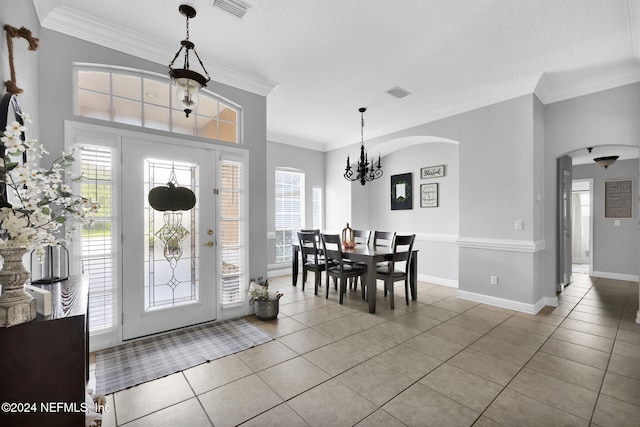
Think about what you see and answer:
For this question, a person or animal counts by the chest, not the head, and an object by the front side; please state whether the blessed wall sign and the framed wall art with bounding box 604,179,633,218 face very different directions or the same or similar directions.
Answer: same or similar directions

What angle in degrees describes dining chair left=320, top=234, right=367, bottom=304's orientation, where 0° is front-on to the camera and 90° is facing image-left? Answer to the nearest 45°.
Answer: approximately 225°

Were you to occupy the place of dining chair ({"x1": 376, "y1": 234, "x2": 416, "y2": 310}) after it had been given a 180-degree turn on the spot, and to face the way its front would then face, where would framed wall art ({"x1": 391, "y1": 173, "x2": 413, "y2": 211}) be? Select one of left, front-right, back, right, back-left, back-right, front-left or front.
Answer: back-left

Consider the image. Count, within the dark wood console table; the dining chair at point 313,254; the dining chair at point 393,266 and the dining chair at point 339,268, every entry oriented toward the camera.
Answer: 0

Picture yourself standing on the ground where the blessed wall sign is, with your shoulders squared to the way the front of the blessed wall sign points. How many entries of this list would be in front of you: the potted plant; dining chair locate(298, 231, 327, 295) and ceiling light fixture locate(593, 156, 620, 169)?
2

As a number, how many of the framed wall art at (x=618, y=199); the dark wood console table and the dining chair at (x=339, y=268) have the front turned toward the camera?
1

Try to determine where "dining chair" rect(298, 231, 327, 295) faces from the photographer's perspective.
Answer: facing away from the viewer and to the right of the viewer

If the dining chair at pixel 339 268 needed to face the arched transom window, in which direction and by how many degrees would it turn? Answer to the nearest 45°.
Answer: approximately 180°

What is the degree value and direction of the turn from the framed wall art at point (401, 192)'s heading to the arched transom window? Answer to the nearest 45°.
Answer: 0° — it already faces it

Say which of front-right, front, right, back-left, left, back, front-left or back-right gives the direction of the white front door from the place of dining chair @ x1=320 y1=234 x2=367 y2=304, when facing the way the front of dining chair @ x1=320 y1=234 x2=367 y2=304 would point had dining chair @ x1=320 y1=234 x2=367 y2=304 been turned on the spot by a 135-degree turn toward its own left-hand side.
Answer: front-left

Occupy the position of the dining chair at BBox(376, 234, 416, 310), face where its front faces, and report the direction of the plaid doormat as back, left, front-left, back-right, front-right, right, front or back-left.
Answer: left

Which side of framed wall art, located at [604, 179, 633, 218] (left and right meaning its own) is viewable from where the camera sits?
front

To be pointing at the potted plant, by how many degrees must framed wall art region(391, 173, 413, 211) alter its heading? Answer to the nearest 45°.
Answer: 0° — it already faces it

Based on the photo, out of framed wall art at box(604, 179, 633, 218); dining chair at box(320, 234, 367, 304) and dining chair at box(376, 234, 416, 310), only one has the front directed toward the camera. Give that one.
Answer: the framed wall art

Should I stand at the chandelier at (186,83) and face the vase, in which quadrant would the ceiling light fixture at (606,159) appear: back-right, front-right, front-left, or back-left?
back-left

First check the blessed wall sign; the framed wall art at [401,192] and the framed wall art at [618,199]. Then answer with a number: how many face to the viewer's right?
0

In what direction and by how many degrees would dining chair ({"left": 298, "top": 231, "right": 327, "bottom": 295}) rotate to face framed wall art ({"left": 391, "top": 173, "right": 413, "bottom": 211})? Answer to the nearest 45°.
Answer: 0° — it already faces it

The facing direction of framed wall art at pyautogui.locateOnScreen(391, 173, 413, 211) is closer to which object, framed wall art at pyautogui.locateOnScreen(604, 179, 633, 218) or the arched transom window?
the arched transom window

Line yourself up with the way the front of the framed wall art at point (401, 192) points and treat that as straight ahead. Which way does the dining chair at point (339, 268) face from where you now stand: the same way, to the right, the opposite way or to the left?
the opposite way

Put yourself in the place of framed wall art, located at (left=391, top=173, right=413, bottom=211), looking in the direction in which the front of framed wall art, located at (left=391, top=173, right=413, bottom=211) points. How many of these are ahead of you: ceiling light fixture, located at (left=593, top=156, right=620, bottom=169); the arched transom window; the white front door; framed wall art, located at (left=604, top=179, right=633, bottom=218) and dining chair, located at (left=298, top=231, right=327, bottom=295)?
3

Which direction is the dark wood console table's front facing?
to the viewer's right

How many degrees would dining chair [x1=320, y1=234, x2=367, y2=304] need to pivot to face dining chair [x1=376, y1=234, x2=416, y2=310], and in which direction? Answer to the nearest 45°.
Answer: approximately 45° to its right

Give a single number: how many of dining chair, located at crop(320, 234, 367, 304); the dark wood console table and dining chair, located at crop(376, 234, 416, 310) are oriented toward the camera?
0
